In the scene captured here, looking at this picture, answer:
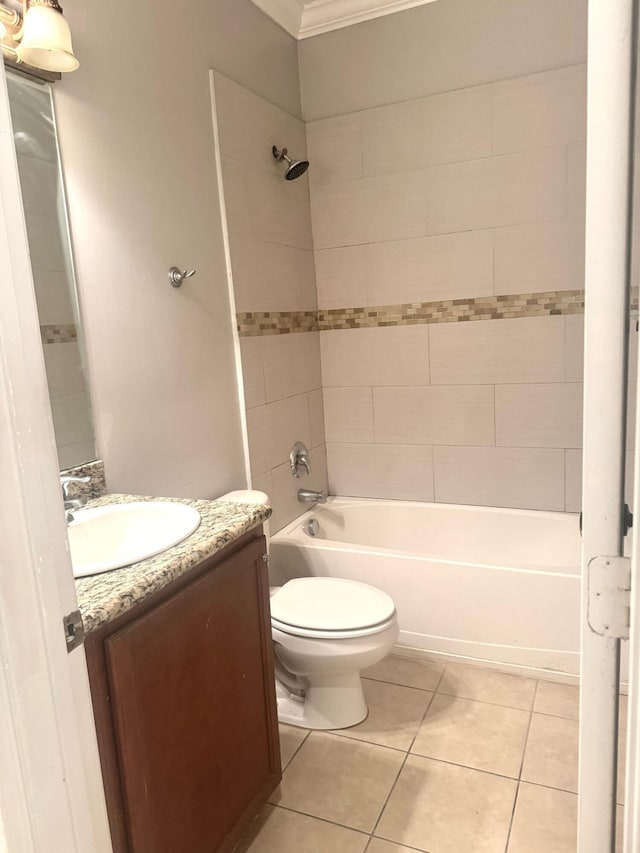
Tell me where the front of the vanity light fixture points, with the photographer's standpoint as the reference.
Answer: facing the viewer and to the right of the viewer

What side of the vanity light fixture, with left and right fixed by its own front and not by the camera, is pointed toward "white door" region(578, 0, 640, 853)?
front

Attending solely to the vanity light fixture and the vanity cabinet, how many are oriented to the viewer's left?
0

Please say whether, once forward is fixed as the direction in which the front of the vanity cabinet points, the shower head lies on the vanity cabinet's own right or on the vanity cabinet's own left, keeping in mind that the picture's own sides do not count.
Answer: on the vanity cabinet's own left

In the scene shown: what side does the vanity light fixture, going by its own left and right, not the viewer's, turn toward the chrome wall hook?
left

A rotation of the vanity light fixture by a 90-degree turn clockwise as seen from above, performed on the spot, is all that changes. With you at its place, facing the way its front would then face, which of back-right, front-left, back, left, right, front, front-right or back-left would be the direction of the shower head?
back

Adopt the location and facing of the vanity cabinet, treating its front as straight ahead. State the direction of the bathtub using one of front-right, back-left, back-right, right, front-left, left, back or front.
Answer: left

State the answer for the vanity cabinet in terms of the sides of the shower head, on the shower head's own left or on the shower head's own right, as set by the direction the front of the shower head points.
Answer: on the shower head's own right

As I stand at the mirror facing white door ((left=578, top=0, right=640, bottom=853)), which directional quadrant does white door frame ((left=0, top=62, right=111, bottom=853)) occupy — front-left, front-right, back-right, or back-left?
front-right

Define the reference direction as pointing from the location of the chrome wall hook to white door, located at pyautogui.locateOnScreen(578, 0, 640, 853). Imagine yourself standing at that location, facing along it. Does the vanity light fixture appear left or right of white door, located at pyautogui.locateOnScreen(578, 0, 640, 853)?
right
